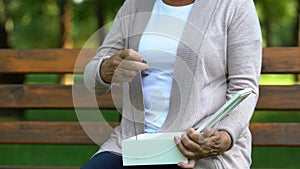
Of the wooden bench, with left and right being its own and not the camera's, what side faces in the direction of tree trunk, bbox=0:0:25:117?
back

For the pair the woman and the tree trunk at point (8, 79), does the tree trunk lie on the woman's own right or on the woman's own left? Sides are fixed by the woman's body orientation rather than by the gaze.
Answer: on the woman's own right

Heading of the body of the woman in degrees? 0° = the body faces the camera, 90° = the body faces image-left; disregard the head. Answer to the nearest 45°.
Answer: approximately 45°
